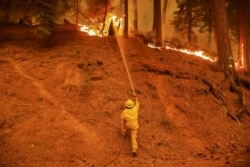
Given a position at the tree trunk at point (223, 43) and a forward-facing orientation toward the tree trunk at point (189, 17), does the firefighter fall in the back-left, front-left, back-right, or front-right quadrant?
back-left

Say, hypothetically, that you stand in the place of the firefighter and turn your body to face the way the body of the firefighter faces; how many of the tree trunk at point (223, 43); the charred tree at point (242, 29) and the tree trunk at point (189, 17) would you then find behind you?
0

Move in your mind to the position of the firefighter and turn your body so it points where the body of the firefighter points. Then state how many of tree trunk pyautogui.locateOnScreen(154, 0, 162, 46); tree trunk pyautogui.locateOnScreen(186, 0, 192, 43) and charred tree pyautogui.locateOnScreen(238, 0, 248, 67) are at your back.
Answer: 0

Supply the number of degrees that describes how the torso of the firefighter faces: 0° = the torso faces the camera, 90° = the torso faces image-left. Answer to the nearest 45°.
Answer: approximately 180°

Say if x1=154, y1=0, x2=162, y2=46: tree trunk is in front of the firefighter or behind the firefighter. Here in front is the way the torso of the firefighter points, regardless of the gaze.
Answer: in front

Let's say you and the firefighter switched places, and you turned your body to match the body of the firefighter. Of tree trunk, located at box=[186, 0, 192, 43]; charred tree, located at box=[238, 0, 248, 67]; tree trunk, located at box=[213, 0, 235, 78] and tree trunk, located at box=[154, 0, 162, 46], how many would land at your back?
0

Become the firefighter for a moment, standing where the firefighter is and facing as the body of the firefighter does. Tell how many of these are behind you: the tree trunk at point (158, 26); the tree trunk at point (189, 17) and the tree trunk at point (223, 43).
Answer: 0

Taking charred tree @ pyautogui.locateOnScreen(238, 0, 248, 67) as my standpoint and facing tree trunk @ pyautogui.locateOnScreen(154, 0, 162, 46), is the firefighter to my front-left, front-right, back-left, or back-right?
front-left

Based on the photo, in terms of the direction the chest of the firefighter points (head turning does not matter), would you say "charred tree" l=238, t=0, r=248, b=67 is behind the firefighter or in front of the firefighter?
in front

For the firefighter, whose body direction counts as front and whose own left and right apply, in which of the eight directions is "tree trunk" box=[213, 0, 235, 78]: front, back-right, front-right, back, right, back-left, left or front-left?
front-right
